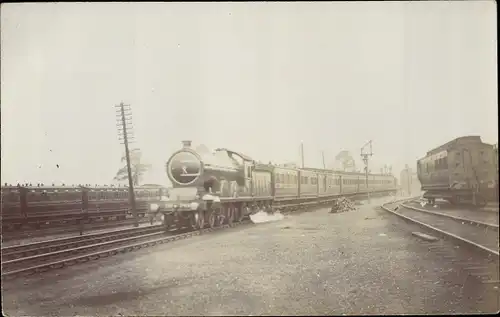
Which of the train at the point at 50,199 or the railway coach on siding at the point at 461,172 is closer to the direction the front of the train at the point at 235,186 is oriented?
the train

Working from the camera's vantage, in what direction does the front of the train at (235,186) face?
facing the viewer and to the left of the viewer

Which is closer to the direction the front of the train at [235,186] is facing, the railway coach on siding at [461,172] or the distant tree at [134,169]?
the distant tree

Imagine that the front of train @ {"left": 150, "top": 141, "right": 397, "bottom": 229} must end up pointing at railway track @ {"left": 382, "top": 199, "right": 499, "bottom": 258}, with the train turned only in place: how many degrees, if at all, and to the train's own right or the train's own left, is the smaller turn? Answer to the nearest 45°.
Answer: approximately 90° to the train's own left
